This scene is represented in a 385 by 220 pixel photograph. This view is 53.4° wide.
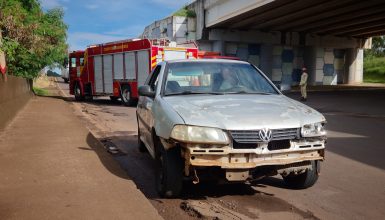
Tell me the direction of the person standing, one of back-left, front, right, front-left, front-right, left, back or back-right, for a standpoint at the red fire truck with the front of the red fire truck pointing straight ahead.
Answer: back-right

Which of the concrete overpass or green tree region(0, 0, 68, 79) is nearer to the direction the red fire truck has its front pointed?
the green tree
